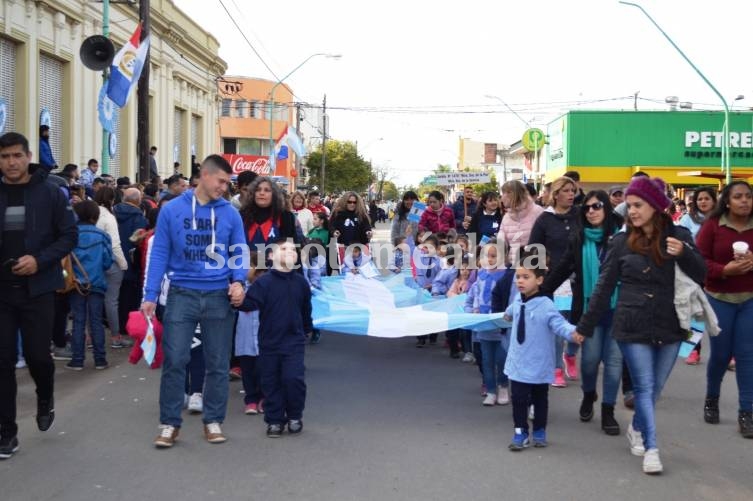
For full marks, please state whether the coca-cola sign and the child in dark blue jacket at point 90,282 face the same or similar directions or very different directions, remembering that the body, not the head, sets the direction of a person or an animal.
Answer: very different directions
